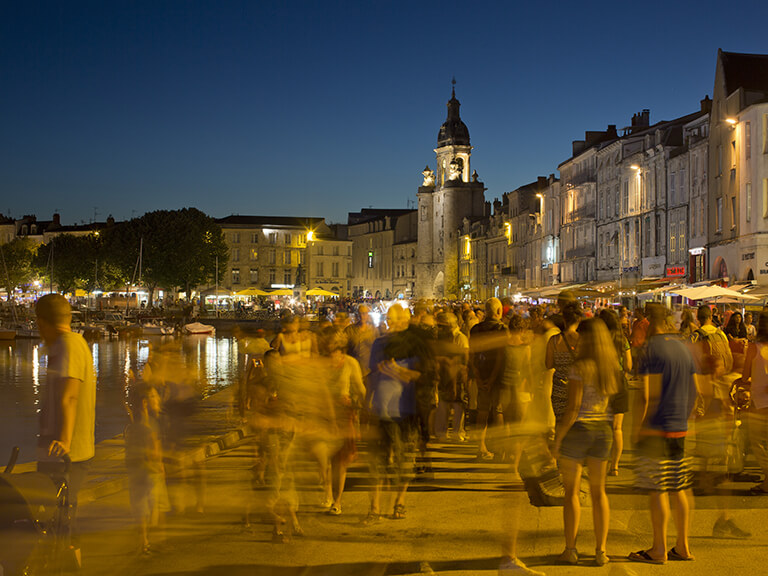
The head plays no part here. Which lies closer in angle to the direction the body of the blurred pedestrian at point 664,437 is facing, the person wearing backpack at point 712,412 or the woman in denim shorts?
the person wearing backpack

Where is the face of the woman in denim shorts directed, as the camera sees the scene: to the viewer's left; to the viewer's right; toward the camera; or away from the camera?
away from the camera

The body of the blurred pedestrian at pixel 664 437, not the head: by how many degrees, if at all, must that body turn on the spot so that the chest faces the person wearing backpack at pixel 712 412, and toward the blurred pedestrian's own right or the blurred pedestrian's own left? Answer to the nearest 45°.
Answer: approximately 45° to the blurred pedestrian's own right

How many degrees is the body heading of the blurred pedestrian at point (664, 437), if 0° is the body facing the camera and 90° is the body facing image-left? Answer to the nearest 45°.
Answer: approximately 135°

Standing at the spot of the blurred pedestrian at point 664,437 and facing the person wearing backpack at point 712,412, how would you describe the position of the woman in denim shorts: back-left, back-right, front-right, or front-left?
back-left

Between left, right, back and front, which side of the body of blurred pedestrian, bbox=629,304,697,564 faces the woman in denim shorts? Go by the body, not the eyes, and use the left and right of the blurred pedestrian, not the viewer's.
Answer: left
